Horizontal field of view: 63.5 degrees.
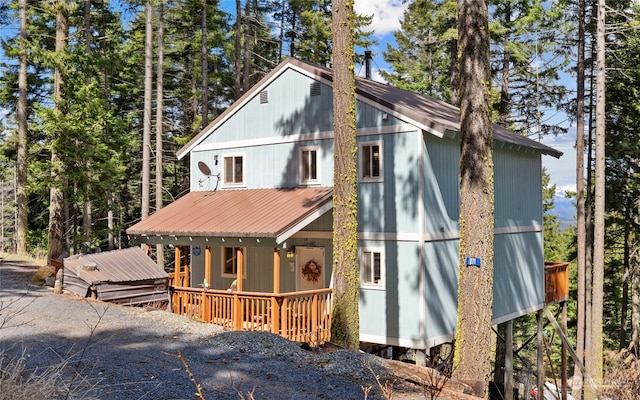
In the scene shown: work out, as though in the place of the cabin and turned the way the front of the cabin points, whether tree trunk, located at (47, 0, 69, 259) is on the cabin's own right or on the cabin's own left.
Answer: on the cabin's own right

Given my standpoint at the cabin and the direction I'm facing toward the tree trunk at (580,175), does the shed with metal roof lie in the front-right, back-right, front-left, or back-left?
back-left

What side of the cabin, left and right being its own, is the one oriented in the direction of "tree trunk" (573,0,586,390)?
back

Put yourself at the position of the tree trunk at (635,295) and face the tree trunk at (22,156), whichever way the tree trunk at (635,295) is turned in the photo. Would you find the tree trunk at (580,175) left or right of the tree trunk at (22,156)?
left

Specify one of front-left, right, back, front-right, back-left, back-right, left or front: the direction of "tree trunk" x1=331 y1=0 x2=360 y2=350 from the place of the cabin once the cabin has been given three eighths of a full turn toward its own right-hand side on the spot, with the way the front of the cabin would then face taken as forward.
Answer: back

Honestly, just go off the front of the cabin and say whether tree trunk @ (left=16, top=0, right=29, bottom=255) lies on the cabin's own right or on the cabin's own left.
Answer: on the cabin's own right

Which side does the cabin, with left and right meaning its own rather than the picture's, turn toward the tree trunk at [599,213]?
back

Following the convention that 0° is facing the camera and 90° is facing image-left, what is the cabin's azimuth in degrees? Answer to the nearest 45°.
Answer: approximately 45°

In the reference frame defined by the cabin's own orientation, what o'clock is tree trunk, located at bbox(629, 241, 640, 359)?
The tree trunk is roughly at 6 o'clock from the cabin.

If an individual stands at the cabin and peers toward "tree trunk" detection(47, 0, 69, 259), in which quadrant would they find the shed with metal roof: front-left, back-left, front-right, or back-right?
front-left

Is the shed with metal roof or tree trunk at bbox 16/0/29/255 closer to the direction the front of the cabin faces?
the shed with metal roof
